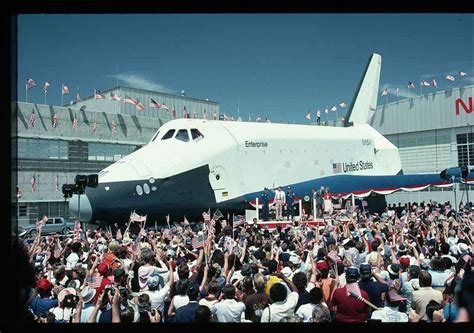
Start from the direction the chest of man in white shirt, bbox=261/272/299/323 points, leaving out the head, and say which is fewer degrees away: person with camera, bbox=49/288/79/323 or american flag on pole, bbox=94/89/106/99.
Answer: the american flag on pole

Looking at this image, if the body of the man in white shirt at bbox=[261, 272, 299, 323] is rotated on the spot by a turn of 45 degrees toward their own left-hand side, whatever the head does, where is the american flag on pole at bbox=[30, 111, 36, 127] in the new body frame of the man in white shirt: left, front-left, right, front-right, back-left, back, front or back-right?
front

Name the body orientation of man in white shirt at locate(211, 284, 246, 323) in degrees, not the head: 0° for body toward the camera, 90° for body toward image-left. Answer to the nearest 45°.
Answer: approximately 180°

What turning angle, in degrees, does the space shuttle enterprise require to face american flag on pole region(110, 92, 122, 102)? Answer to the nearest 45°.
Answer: approximately 90° to its right

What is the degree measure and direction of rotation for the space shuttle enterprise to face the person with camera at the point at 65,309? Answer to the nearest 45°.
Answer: approximately 45° to its left

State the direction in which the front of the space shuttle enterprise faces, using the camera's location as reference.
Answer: facing the viewer and to the left of the viewer

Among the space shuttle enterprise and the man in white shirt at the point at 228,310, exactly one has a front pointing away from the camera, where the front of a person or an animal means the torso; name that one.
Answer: the man in white shirt

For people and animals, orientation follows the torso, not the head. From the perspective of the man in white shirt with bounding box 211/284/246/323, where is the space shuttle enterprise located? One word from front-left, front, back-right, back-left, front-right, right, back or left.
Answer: front

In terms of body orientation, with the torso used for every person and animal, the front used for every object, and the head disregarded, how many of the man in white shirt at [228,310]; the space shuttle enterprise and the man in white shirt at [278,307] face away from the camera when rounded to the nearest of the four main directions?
2

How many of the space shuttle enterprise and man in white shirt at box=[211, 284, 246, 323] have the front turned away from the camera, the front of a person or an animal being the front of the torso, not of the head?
1

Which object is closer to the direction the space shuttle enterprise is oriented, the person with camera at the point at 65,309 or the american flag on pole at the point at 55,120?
the person with camera

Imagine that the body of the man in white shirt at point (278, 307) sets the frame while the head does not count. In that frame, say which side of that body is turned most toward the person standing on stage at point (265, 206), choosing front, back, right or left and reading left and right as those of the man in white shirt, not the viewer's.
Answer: front

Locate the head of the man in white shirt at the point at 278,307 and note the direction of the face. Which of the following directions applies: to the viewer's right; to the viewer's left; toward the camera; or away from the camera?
away from the camera

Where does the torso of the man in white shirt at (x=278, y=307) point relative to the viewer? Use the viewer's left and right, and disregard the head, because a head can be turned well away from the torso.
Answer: facing away from the viewer

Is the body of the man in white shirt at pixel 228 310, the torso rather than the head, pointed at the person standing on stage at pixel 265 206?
yes
